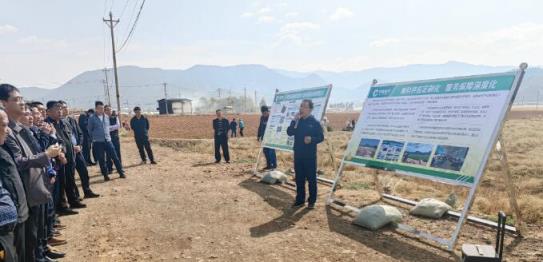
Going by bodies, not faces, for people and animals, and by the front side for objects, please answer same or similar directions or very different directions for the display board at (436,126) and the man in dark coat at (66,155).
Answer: very different directions

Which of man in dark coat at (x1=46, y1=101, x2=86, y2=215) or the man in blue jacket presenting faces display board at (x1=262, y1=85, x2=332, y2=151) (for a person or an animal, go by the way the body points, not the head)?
the man in dark coat

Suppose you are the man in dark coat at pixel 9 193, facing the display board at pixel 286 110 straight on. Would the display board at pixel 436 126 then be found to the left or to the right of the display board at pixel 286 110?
right

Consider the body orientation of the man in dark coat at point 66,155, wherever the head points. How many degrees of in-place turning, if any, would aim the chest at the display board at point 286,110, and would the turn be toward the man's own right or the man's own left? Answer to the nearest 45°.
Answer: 0° — they already face it

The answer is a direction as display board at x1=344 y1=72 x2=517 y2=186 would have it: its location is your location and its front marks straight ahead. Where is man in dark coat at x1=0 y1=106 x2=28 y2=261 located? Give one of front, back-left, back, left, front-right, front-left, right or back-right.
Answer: front

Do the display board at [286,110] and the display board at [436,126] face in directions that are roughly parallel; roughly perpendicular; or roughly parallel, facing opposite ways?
roughly parallel

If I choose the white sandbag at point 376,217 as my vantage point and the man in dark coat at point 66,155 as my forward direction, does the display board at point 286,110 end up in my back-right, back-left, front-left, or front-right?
front-right

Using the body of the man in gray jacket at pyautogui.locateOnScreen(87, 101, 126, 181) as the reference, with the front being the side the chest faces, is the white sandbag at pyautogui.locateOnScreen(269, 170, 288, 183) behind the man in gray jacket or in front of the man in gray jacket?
in front

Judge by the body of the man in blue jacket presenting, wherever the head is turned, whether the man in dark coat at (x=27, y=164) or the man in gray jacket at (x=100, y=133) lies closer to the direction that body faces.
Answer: the man in dark coat

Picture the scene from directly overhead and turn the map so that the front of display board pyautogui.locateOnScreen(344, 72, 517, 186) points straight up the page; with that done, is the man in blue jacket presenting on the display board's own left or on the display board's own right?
on the display board's own right

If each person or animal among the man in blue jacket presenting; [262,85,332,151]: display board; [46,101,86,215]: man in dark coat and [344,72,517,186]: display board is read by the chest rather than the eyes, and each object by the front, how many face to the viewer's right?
1

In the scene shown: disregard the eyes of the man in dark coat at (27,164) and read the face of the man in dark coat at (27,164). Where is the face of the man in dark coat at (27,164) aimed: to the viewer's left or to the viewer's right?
to the viewer's right

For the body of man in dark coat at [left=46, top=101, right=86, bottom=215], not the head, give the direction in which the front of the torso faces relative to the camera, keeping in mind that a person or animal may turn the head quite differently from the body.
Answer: to the viewer's right

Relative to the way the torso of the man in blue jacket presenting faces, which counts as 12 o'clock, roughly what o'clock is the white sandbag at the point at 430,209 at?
The white sandbag is roughly at 8 o'clock from the man in blue jacket presenting.

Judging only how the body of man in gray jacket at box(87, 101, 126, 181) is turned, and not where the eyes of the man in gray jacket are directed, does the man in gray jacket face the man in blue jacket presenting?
yes

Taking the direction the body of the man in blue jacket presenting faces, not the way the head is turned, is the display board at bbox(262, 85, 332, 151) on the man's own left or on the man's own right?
on the man's own right

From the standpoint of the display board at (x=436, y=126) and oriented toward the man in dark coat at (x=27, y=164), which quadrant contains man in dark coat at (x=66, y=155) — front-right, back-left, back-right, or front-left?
front-right
